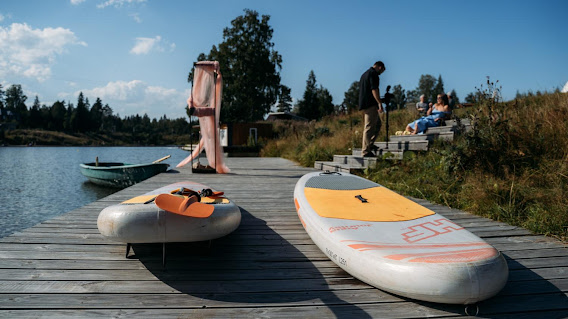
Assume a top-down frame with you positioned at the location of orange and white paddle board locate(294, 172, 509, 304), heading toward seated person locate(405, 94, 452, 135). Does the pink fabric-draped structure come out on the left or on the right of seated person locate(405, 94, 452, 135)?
left

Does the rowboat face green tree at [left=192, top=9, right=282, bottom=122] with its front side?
no

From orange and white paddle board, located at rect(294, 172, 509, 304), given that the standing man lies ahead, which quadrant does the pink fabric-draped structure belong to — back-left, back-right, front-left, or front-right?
front-left

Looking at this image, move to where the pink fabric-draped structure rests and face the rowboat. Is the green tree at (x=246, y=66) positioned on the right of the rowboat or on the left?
right

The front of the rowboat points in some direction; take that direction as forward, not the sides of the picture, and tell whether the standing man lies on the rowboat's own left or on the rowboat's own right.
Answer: on the rowboat's own right
